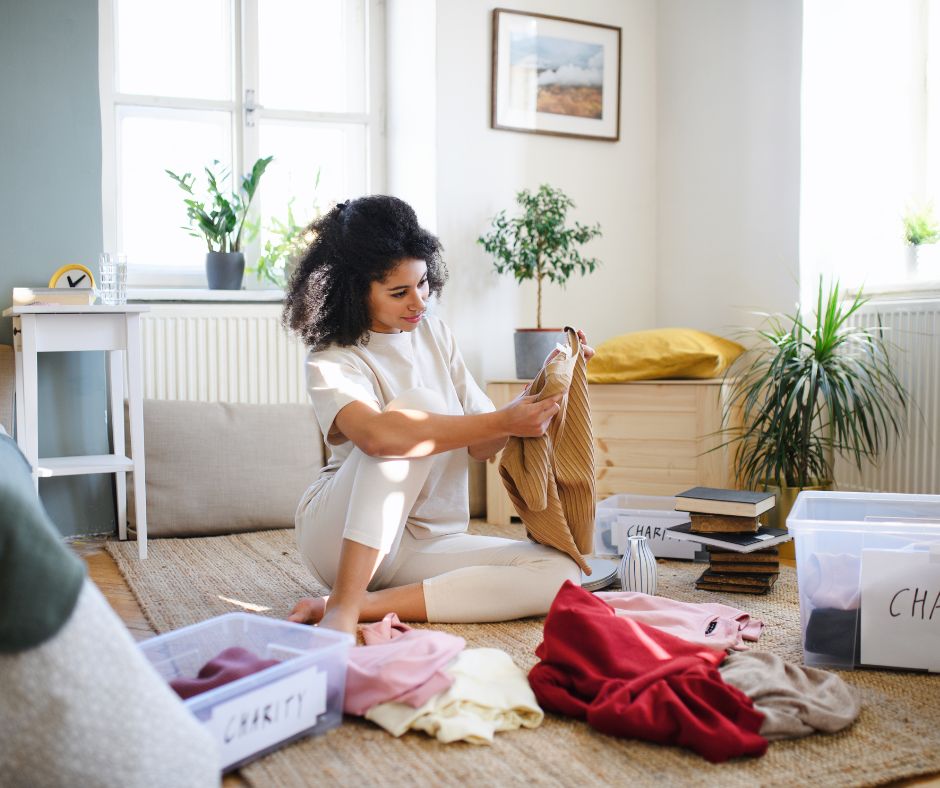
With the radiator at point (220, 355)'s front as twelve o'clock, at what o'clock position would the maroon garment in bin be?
The maroon garment in bin is roughly at 12 o'clock from the radiator.

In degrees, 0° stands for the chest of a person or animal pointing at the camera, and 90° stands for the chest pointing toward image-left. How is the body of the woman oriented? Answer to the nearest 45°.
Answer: approximately 315°

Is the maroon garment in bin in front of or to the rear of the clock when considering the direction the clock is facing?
in front

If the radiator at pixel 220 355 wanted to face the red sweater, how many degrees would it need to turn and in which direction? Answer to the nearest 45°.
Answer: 0° — it already faces it

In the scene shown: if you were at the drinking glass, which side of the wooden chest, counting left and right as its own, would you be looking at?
right

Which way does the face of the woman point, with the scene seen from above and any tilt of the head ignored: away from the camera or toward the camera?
toward the camera

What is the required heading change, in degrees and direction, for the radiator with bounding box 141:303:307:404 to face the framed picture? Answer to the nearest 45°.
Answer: approximately 90° to its left

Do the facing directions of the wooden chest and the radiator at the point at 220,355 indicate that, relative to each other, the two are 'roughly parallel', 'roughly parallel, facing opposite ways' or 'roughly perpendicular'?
roughly parallel

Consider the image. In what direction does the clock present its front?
toward the camera

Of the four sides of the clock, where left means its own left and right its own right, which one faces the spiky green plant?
left

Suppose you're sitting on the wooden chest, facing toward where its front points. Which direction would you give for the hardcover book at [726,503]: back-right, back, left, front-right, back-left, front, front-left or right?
front

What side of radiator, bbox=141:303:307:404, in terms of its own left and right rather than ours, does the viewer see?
front

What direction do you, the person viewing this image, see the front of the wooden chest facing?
facing the viewer

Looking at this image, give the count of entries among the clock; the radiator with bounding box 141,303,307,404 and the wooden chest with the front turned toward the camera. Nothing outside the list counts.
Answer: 3

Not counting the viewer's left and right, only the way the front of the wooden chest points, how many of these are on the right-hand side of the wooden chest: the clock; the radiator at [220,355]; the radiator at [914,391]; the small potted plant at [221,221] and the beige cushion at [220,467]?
4

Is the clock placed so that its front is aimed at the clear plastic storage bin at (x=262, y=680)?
yes
